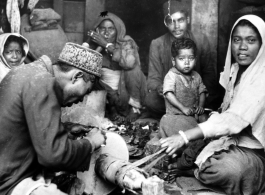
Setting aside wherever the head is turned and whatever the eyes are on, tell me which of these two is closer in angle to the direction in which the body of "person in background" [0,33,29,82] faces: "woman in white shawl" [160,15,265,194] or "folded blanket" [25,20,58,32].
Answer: the woman in white shawl

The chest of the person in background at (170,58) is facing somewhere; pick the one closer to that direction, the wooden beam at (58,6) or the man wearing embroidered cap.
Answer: the man wearing embroidered cap

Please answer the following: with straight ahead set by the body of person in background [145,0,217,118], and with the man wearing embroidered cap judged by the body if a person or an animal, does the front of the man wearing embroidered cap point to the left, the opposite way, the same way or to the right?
to the left

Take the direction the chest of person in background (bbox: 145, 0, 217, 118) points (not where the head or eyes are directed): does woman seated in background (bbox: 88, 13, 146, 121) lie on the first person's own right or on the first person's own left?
on the first person's own right

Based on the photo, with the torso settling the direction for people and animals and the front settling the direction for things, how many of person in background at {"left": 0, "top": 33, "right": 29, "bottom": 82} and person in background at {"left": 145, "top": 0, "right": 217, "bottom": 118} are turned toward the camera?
2

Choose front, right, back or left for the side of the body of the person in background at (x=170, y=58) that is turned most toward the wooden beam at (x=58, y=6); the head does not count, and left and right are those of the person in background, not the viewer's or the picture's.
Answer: right
